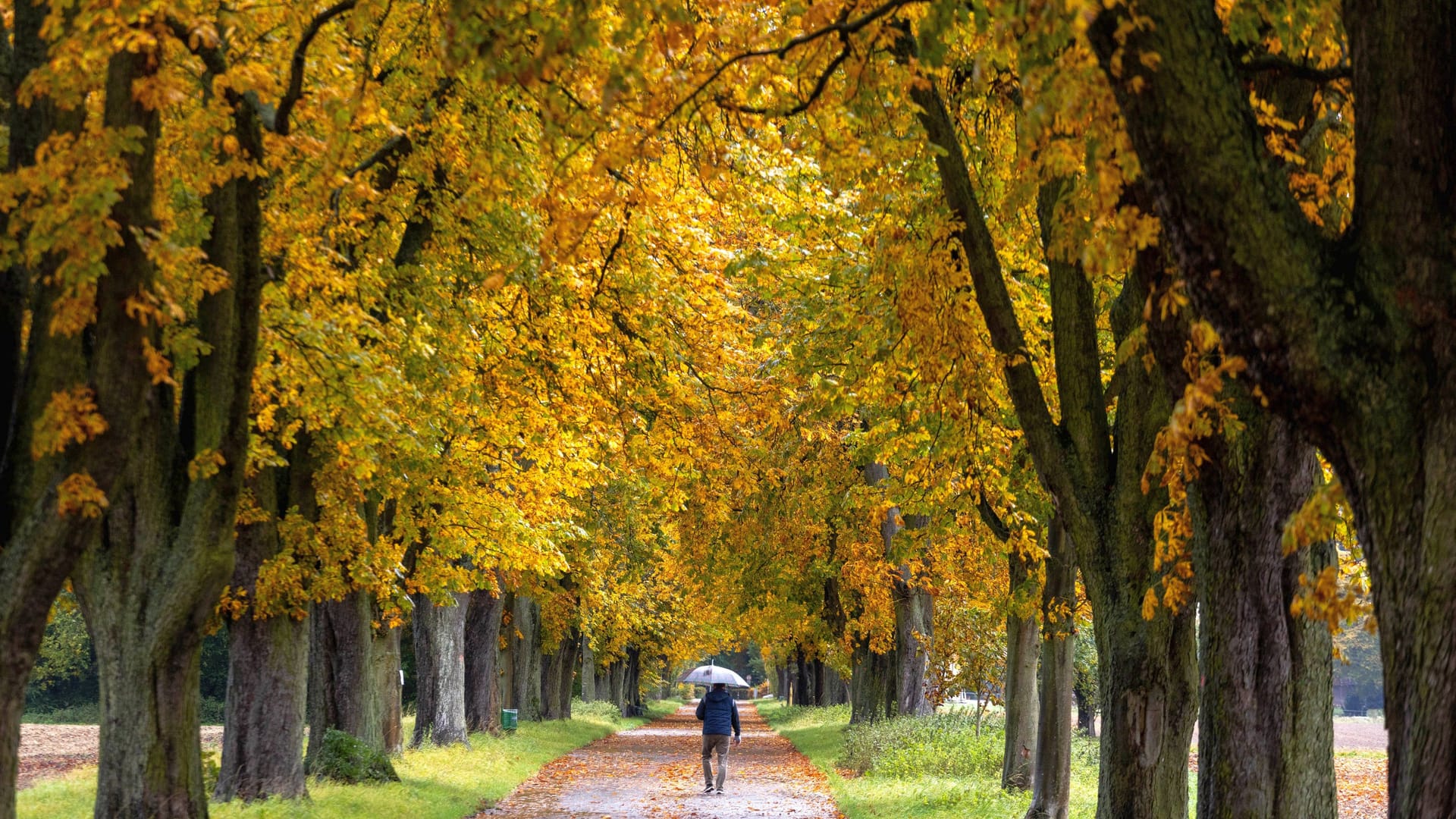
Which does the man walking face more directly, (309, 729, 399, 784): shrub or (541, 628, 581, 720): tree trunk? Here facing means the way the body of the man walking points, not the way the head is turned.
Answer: the tree trunk

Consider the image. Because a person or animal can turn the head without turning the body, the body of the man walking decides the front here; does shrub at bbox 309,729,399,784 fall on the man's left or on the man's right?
on the man's left

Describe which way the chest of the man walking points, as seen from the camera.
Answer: away from the camera

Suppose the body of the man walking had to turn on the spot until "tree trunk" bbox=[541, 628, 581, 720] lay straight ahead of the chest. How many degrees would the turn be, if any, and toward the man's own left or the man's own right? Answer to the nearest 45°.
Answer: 0° — they already face it
